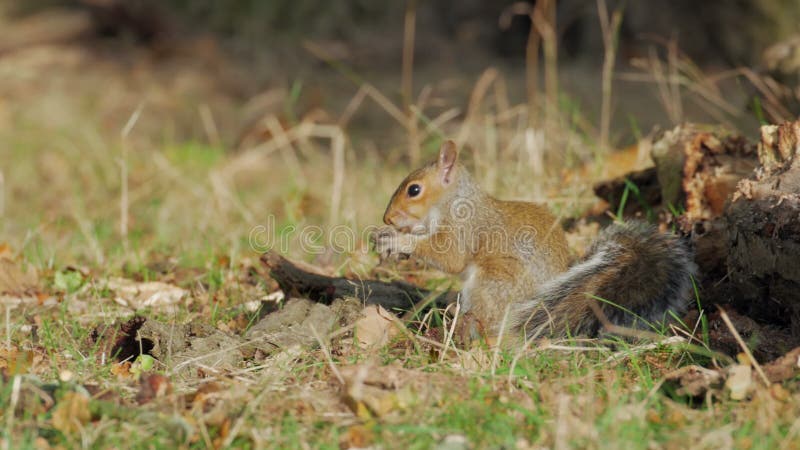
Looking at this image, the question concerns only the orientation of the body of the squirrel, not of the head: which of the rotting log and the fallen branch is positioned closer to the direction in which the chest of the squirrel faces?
the fallen branch

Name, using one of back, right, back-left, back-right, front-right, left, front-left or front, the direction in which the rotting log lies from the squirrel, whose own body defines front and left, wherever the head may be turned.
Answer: back

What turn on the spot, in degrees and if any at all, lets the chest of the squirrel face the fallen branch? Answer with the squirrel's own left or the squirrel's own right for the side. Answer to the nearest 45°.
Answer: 0° — it already faces it

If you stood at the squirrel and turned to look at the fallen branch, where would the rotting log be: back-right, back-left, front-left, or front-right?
back-right

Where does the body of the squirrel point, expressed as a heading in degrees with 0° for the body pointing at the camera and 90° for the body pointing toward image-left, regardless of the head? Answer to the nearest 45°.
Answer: approximately 90°
